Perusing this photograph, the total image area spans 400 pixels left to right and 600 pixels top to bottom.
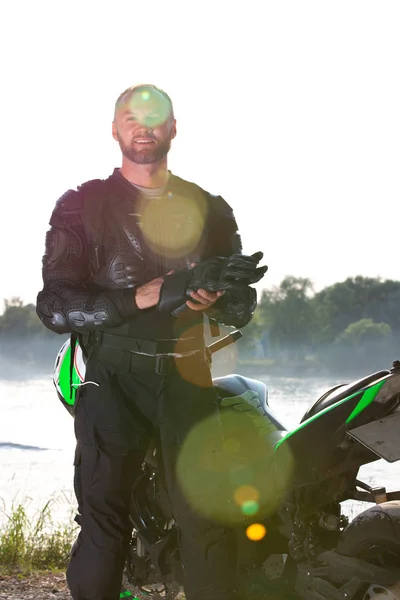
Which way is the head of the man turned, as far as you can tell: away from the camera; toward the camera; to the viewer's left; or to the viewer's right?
toward the camera

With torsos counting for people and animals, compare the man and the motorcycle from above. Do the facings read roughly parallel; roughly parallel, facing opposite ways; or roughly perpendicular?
roughly perpendicular

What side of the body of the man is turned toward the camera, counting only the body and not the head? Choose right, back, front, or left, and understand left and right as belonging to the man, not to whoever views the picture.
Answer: front

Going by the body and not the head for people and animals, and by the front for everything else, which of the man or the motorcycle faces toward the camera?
the man
